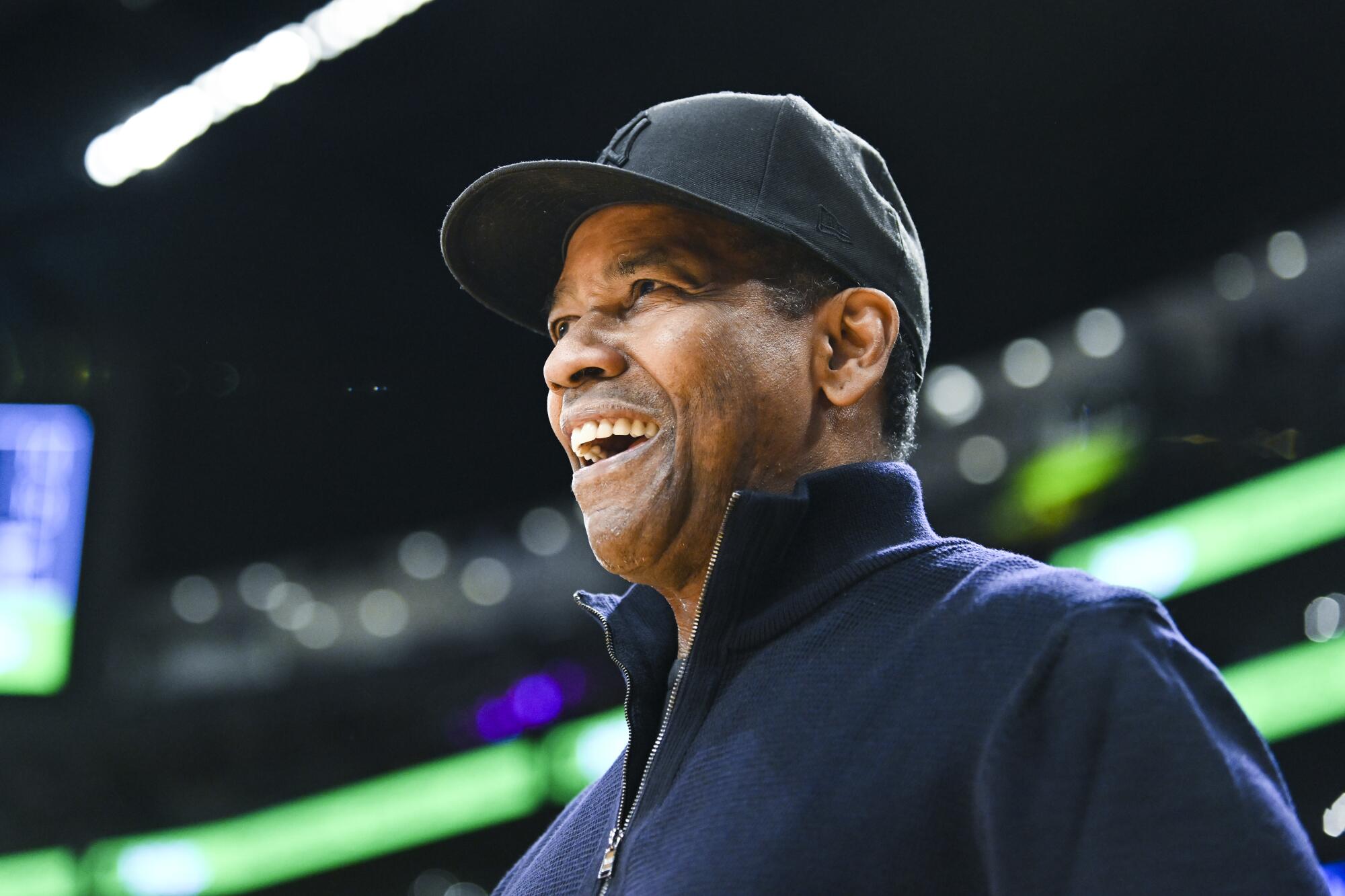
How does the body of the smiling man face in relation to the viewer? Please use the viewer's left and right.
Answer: facing the viewer and to the left of the viewer

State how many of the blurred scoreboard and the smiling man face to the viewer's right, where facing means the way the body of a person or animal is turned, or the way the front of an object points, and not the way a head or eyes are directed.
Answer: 0

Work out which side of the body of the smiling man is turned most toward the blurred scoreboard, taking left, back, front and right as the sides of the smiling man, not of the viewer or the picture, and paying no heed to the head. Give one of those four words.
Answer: right

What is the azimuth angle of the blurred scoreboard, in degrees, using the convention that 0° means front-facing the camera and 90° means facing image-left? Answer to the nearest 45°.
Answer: approximately 0°

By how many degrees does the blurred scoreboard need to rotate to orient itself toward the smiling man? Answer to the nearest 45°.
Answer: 0° — it already faces them
